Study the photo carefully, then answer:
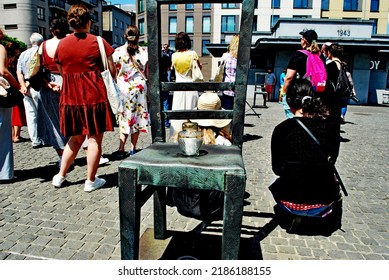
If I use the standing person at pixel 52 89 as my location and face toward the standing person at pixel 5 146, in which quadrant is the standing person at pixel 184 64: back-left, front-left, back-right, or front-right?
back-left

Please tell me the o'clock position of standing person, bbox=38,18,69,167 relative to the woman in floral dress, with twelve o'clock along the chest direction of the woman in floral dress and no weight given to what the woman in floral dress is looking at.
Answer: The standing person is roughly at 8 o'clock from the woman in floral dress.

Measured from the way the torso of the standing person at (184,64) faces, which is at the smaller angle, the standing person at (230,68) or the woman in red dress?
the standing person

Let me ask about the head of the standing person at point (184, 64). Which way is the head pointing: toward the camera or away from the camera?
away from the camera

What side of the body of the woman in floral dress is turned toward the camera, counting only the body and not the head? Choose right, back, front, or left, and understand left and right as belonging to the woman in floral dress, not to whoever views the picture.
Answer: back

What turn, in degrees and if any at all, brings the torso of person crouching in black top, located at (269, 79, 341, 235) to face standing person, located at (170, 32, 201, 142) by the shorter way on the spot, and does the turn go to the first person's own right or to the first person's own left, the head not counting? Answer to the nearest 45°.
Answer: approximately 45° to the first person's own left

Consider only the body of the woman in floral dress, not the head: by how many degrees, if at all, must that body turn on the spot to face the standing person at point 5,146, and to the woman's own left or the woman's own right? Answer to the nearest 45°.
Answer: approximately 135° to the woman's own left

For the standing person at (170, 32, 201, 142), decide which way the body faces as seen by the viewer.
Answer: away from the camera

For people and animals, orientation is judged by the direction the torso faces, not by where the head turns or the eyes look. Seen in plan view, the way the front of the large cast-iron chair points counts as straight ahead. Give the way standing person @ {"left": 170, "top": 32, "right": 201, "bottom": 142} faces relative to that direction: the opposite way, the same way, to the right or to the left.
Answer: the opposite way

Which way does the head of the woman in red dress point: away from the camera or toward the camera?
away from the camera

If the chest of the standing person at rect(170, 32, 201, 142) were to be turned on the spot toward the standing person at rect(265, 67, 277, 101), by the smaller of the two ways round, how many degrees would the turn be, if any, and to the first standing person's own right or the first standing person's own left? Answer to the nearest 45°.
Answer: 0° — they already face them

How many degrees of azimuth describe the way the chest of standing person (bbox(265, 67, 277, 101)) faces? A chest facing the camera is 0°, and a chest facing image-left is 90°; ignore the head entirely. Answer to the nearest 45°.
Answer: approximately 0°

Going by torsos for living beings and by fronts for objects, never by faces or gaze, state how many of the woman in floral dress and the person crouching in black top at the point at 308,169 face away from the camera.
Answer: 2

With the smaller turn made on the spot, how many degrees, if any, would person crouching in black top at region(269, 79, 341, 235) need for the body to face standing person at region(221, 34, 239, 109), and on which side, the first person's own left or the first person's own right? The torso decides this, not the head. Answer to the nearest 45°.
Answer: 0° — they already face them

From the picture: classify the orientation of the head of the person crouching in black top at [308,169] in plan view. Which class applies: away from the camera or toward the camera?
away from the camera
